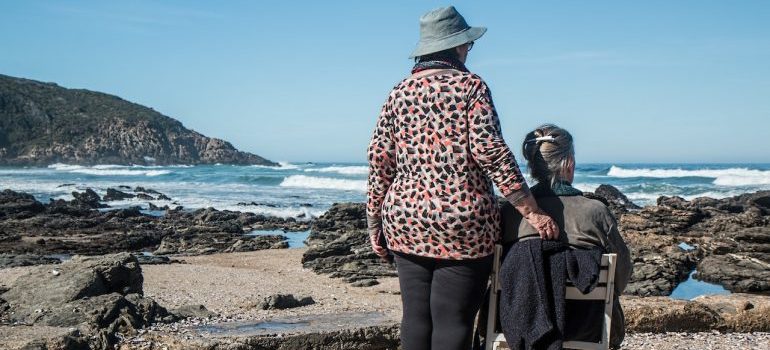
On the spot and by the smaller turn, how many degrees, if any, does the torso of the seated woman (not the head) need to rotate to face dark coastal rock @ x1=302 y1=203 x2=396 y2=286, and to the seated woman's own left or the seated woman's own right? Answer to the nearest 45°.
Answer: approximately 45° to the seated woman's own left

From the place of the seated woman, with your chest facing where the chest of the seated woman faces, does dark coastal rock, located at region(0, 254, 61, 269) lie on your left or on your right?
on your left

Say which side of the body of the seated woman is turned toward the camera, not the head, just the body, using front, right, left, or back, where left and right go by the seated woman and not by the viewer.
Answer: back

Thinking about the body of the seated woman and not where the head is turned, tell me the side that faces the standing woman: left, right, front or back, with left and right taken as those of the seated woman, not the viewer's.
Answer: left

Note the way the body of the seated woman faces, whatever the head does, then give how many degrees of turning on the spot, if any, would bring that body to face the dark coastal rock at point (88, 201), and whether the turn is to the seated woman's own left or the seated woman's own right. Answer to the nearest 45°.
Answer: approximately 45° to the seated woman's own left

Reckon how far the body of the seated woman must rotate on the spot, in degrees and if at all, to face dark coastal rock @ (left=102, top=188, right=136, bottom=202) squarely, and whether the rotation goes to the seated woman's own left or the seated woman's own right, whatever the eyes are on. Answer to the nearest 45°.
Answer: approximately 45° to the seated woman's own left

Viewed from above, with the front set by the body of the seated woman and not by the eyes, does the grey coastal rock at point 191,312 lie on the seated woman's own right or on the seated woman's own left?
on the seated woman's own left

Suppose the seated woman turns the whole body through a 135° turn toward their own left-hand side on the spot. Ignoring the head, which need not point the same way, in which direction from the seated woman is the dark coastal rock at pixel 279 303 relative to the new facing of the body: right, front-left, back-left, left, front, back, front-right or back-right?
right

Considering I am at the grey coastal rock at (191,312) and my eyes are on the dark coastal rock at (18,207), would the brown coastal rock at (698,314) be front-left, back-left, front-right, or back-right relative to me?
back-right

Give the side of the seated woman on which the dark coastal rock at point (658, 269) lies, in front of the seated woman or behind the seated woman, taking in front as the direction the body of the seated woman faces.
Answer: in front

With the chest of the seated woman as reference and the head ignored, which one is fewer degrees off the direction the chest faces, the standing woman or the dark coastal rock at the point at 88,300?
the dark coastal rock

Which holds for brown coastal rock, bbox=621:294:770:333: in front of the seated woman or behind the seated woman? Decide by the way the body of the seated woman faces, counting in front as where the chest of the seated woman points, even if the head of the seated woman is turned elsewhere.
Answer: in front

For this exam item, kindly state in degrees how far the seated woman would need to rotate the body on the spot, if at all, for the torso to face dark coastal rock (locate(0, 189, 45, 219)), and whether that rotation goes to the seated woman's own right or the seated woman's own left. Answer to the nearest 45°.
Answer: approximately 45° to the seated woman's own left
